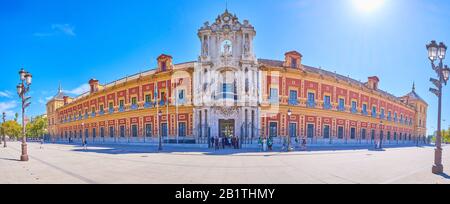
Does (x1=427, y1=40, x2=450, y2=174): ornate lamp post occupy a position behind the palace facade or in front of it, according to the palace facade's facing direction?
in front

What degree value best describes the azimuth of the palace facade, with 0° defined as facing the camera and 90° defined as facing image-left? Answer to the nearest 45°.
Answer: approximately 0°
